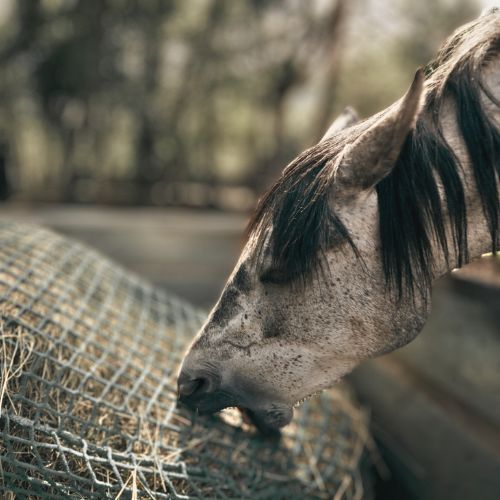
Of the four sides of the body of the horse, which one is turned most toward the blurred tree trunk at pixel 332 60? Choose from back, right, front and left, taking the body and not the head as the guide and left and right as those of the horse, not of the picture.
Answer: right

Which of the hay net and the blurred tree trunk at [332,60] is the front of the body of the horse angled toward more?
the hay net

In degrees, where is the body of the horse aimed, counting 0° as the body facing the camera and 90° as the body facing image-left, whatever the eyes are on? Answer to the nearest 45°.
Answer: approximately 90°
